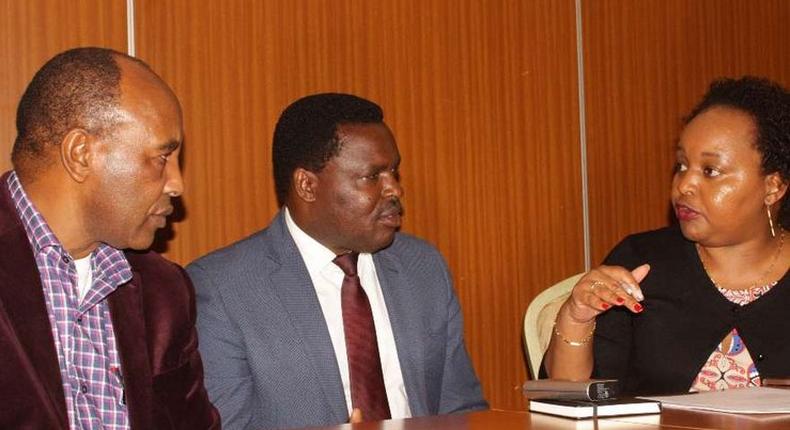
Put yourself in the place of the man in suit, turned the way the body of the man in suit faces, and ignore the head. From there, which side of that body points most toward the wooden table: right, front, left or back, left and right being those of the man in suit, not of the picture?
front

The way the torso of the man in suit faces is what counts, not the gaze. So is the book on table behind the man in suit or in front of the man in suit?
in front

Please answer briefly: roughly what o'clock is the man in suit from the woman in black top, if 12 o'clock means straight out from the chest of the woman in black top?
The man in suit is roughly at 1 o'clock from the woman in black top.

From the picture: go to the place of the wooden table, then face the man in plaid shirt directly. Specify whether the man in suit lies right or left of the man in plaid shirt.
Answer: right

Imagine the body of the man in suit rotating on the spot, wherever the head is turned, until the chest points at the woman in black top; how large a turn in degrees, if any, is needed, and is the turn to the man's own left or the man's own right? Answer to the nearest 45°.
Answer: approximately 45° to the man's own left

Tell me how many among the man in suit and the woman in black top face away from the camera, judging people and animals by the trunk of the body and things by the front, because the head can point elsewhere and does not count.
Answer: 0

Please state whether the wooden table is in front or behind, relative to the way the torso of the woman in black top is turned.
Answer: in front

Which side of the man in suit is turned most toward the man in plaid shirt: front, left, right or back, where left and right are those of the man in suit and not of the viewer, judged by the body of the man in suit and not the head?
right

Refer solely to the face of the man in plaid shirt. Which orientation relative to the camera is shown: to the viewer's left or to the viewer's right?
to the viewer's right

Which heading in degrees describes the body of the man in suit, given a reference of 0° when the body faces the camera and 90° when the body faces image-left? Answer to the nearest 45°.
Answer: approximately 315°

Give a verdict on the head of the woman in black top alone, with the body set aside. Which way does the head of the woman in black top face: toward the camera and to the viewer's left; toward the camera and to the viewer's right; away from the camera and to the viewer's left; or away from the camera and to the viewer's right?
toward the camera and to the viewer's left

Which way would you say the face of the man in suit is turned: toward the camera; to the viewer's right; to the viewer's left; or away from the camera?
to the viewer's right
